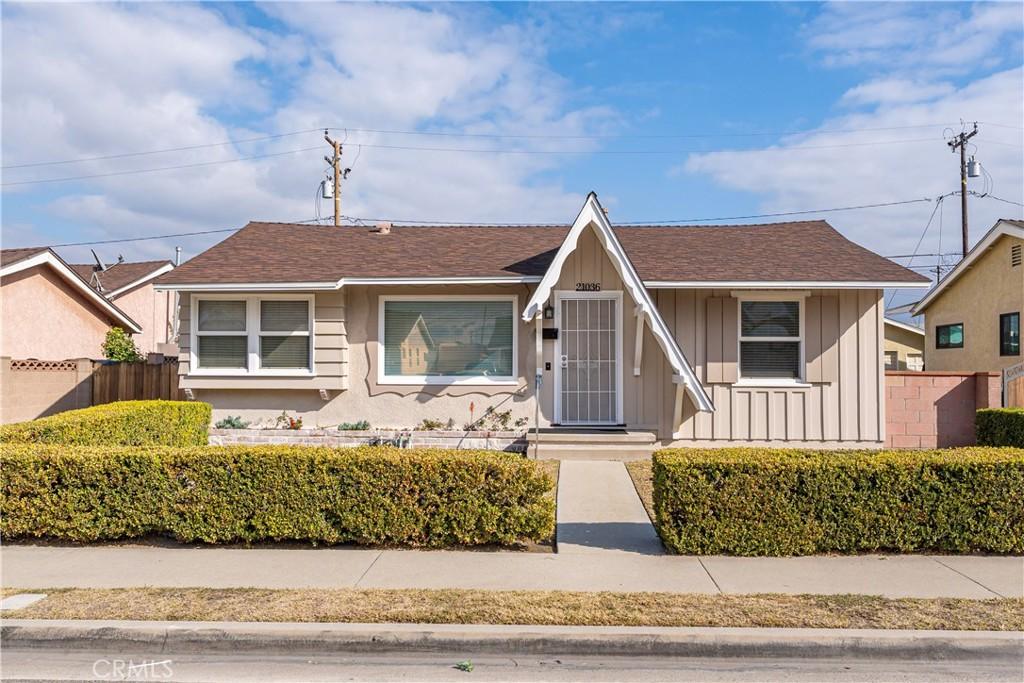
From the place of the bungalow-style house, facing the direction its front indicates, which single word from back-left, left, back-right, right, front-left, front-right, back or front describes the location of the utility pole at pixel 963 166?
back-left

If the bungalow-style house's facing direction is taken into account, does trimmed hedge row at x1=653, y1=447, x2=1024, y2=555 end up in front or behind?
in front

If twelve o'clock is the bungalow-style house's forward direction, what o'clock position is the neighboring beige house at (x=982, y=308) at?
The neighboring beige house is roughly at 8 o'clock from the bungalow-style house.

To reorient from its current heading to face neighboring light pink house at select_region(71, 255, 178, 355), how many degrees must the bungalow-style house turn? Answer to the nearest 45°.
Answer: approximately 135° to its right

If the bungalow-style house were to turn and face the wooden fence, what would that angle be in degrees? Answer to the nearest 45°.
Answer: approximately 90° to its right

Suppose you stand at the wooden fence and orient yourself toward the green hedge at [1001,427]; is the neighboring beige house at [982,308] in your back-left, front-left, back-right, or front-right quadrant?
front-left

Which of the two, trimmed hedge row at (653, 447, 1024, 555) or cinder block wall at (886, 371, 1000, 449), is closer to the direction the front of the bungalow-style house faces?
the trimmed hedge row

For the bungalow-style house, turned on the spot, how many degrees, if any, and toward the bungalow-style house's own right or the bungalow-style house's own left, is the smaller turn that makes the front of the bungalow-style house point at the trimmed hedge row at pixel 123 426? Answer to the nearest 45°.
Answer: approximately 90° to the bungalow-style house's own right

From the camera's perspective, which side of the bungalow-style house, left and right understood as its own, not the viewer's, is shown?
front

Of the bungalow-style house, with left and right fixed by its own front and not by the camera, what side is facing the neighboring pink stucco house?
right

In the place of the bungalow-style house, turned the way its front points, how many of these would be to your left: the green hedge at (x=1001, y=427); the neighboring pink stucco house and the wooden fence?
1

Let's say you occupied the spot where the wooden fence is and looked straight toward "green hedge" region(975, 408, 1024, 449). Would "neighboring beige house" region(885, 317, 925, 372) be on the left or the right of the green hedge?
left

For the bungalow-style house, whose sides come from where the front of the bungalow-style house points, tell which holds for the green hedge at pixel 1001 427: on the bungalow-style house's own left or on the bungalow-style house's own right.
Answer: on the bungalow-style house's own left

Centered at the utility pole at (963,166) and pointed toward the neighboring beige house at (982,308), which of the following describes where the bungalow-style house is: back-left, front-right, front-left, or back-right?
front-right
